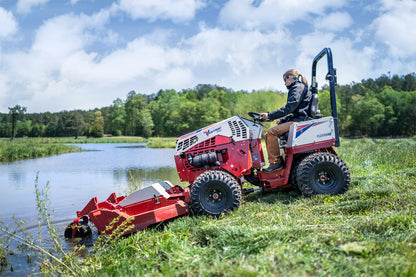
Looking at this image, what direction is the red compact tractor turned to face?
to the viewer's left
